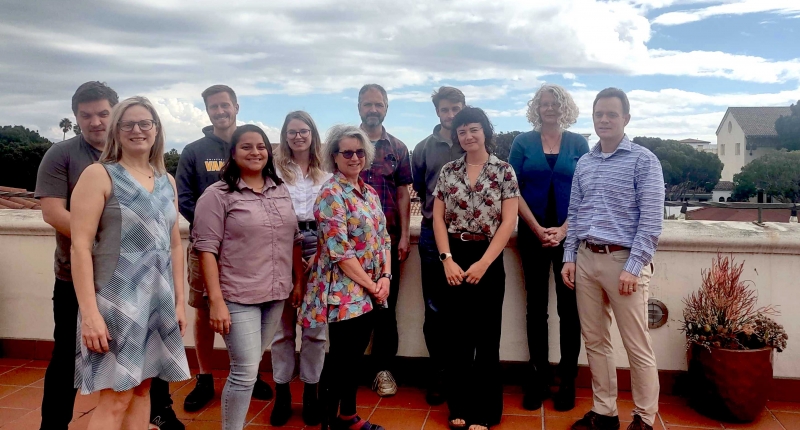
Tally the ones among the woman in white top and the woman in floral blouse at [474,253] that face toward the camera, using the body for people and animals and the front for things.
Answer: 2

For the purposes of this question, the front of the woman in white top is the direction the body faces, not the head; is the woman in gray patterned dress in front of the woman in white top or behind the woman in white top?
in front

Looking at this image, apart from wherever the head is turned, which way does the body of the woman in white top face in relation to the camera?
toward the camera

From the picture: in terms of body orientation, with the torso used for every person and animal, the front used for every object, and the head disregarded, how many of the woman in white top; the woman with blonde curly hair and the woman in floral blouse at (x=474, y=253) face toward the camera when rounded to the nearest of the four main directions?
3

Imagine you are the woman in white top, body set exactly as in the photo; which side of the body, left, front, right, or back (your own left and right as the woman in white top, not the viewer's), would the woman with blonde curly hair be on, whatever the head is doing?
left
